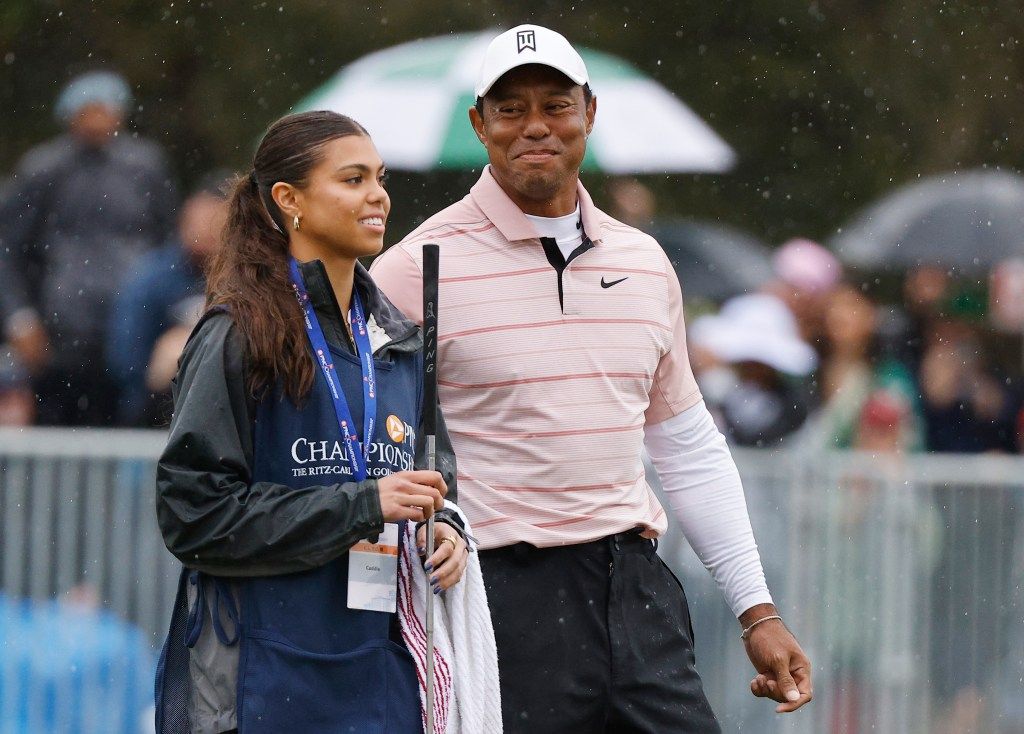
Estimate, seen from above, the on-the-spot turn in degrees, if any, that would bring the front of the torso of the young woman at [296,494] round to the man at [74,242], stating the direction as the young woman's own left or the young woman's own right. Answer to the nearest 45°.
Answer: approximately 135° to the young woman's own left

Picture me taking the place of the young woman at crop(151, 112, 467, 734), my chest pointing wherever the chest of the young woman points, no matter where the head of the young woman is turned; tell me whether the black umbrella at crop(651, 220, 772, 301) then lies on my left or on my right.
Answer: on my left

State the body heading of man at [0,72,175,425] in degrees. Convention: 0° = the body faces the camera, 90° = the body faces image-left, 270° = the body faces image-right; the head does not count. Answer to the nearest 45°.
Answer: approximately 0°

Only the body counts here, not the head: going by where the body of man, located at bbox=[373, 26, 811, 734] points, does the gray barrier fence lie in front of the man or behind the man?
behind

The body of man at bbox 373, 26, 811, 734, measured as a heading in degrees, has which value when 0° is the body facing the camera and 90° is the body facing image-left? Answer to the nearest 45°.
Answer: approximately 0°

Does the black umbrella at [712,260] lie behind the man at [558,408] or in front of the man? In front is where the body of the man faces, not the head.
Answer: behind

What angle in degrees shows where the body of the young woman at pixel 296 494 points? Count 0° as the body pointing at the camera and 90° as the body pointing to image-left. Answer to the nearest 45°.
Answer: approximately 315°

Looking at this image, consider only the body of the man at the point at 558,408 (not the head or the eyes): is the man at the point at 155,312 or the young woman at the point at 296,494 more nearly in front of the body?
the young woman

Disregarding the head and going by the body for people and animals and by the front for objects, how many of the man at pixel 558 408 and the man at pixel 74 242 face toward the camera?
2

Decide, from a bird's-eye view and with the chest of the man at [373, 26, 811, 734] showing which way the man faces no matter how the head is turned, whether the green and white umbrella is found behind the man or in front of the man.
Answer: behind

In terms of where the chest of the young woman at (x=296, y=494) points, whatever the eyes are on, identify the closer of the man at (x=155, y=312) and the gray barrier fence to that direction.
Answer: the gray barrier fence
